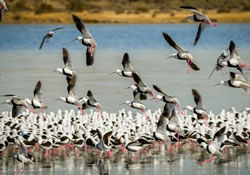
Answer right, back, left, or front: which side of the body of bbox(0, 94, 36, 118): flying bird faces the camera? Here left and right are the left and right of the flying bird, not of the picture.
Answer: left

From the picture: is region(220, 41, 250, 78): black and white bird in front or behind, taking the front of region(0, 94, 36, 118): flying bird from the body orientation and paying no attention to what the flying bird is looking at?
behind

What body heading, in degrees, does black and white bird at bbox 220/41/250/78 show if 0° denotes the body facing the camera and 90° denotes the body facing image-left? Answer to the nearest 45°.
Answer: approximately 90°

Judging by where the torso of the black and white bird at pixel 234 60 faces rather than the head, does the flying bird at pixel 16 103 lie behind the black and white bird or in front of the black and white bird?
in front

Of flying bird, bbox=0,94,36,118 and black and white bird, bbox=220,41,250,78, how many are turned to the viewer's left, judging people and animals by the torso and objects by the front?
2
